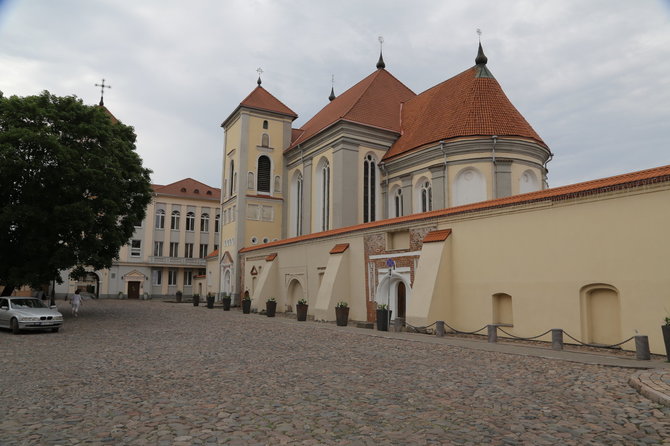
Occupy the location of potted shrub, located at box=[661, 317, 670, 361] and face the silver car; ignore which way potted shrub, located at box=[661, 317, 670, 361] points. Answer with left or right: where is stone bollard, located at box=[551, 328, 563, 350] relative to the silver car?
right

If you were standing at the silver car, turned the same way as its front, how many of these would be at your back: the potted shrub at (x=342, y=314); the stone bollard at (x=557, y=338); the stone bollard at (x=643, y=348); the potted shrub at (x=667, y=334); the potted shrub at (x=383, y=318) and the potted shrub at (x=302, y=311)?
0

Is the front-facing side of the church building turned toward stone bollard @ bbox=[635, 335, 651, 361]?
no

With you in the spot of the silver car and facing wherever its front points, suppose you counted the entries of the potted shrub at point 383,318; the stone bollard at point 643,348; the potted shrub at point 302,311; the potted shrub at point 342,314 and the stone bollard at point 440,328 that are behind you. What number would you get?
0

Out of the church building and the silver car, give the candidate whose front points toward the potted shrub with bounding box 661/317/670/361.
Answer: the silver car

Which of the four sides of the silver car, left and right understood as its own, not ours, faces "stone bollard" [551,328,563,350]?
front

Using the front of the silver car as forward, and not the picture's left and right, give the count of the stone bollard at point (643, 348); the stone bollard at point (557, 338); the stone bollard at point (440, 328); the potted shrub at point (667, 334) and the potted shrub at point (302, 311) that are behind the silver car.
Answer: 0

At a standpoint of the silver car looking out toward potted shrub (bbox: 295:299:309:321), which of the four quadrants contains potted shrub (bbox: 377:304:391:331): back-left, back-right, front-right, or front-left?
front-right

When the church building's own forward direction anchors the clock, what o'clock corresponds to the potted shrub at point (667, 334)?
The potted shrub is roughly at 7 o'clock from the church building.

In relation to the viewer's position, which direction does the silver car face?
facing the viewer and to the right of the viewer

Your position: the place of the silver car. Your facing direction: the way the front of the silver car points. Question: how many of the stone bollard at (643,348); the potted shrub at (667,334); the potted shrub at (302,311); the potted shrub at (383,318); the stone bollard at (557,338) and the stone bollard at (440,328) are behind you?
0

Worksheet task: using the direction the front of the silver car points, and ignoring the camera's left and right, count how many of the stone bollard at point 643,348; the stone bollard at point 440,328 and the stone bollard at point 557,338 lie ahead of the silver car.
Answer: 3

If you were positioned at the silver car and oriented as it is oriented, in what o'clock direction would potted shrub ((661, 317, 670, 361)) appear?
The potted shrub is roughly at 12 o'clock from the silver car.

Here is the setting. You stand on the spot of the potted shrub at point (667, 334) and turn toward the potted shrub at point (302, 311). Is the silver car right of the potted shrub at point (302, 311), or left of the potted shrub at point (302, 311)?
left

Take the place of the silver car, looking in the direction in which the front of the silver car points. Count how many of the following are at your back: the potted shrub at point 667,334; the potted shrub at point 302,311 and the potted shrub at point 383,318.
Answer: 0
